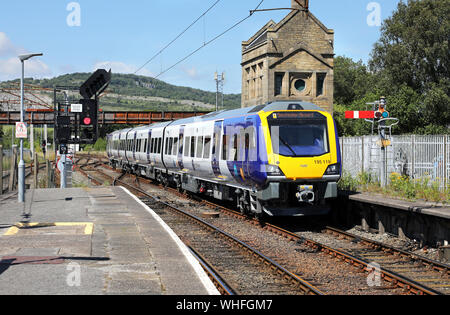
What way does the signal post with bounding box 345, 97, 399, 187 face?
toward the camera

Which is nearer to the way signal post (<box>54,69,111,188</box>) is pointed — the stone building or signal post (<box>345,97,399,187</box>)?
the signal post

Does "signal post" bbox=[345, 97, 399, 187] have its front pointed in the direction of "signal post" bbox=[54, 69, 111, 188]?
no

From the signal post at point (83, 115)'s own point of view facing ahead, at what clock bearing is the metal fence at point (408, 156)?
The metal fence is roughly at 10 o'clock from the signal post.

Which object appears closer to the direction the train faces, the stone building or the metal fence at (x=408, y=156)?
the metal fence

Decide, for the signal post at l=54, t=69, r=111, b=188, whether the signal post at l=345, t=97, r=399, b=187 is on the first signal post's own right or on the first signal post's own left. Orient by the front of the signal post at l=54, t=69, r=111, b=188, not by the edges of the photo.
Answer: on the first signal post's own left

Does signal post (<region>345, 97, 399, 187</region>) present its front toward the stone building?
no

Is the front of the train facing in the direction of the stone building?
no

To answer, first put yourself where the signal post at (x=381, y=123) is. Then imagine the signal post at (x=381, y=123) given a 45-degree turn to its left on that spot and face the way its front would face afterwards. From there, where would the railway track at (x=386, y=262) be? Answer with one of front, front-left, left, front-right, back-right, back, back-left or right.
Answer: front-right

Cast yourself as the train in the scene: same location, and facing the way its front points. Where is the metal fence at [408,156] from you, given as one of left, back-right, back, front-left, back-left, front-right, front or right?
left

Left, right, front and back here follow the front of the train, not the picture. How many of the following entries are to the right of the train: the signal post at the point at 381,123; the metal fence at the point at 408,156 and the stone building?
0

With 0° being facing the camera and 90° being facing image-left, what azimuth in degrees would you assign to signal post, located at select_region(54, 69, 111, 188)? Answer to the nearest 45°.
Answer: approximately 0°

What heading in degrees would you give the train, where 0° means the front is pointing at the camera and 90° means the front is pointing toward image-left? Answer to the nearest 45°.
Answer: approximately 315°

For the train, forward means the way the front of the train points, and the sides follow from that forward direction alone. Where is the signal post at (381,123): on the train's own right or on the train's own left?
on the train's own left

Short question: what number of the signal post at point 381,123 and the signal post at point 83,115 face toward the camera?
2

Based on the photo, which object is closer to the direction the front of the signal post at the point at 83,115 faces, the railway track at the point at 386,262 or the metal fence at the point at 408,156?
the railway track

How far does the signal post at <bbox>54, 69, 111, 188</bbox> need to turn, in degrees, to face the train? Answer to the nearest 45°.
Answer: approximately 45° to its left
